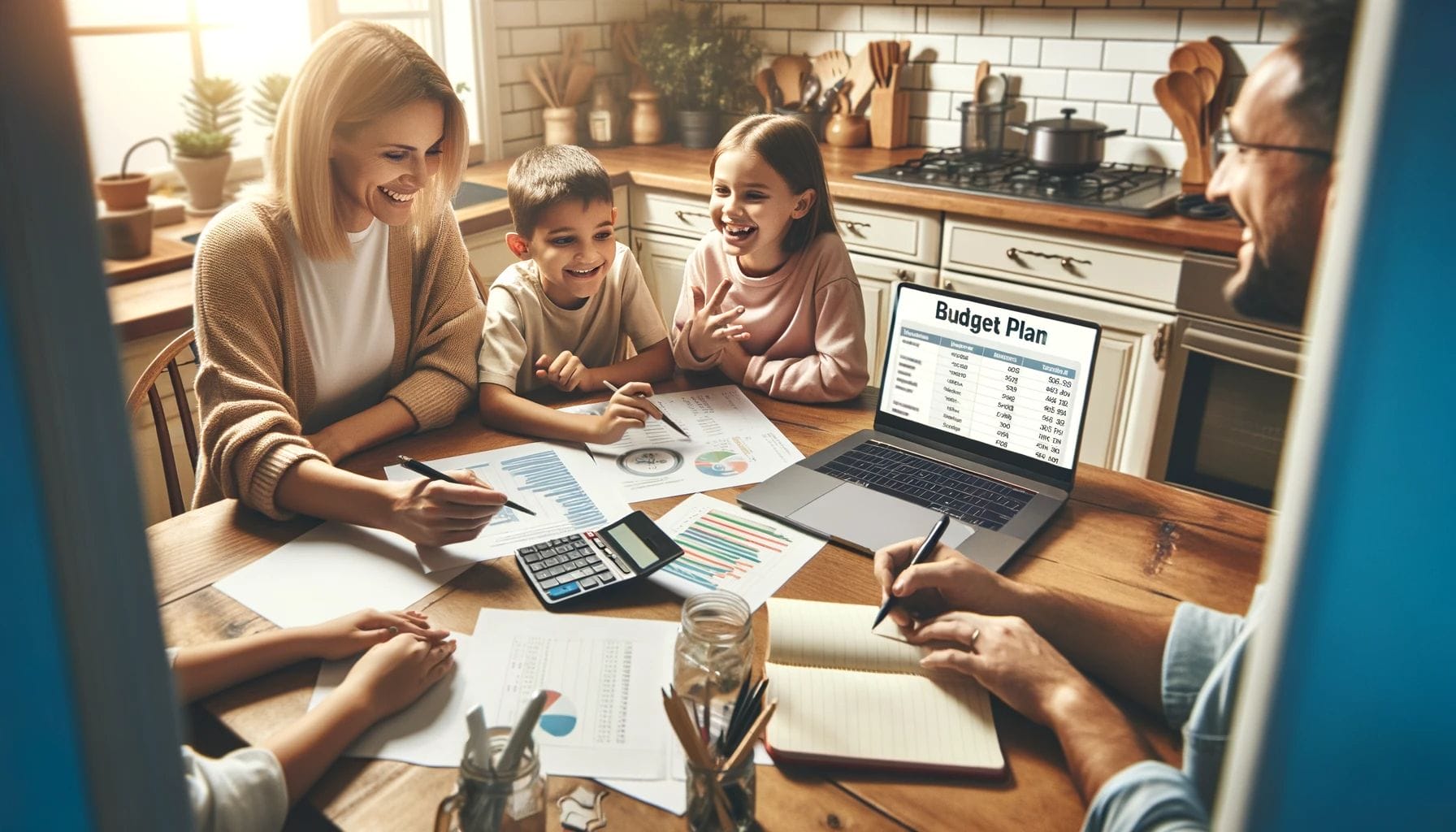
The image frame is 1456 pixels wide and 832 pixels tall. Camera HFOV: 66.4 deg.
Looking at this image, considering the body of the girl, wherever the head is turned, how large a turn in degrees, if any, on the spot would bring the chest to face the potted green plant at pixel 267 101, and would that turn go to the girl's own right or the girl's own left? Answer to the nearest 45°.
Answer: approximately 90° to the girl's own right

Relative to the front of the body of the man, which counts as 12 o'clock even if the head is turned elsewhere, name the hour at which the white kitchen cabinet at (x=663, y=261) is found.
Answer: The white kitchen cabinet is roughly at 2 o'clock from the man.

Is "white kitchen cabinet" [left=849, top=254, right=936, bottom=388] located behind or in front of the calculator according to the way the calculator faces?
behind

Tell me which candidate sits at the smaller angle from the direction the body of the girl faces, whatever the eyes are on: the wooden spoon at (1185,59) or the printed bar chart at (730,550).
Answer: the printed bar chart

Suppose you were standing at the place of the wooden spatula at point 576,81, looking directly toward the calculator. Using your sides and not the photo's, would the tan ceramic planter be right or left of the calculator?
right

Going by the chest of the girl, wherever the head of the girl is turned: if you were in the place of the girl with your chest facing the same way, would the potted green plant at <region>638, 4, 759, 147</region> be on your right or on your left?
on your right

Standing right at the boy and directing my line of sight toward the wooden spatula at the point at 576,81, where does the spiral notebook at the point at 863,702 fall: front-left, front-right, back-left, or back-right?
back-right

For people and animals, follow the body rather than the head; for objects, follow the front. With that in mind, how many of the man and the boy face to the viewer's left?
1

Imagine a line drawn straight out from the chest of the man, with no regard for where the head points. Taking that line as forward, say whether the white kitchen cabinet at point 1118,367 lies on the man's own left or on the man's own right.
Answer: on the man's own right

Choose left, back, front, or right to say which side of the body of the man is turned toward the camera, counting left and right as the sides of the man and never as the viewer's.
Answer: left

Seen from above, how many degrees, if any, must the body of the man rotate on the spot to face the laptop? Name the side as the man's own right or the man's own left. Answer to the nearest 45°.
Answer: approximately 45° to the man's own right
